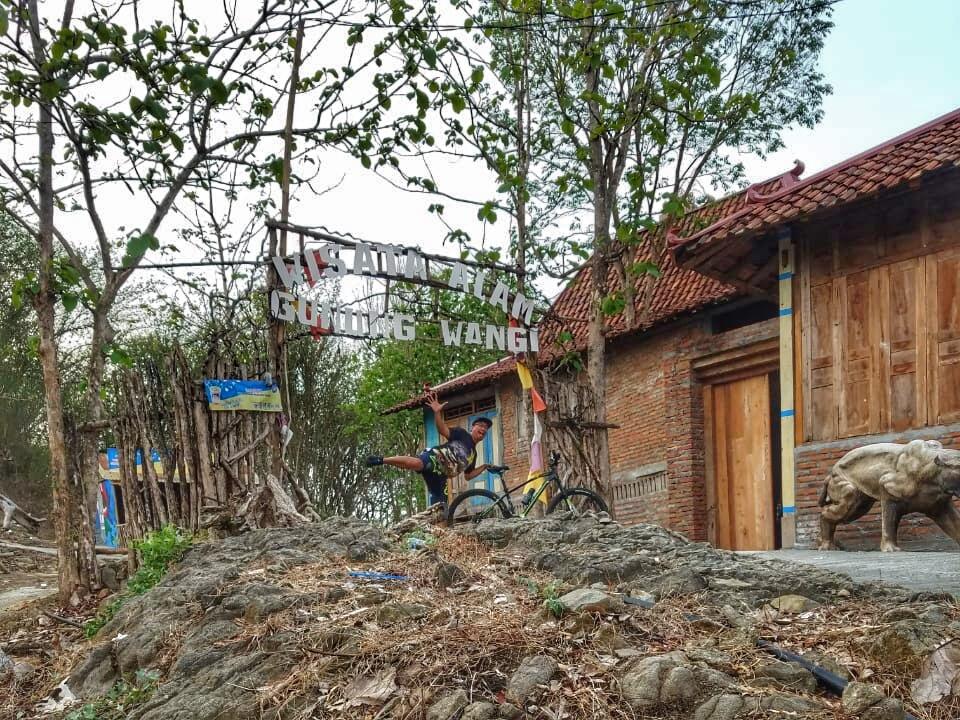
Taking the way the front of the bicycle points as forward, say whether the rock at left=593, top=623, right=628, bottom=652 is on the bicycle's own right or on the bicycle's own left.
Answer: on the bicycle's own right

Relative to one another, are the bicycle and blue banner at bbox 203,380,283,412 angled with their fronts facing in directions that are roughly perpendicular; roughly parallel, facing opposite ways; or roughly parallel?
roughly perpendicular

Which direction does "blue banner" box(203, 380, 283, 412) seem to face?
toward the camera

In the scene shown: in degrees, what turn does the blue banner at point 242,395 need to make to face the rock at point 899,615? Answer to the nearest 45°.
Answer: approximately 45° to its left

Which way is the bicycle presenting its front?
to the viewer's right

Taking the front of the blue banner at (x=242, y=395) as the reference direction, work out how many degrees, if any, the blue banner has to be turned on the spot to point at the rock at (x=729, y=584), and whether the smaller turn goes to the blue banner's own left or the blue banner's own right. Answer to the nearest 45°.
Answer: approximately 45° to the blue banner's own left

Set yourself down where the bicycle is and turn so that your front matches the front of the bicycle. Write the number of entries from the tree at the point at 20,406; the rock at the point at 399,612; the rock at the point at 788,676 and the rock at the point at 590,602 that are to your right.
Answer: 3

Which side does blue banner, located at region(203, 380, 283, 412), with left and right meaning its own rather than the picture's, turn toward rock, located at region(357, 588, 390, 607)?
front

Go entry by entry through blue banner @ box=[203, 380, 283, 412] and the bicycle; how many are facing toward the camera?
1
